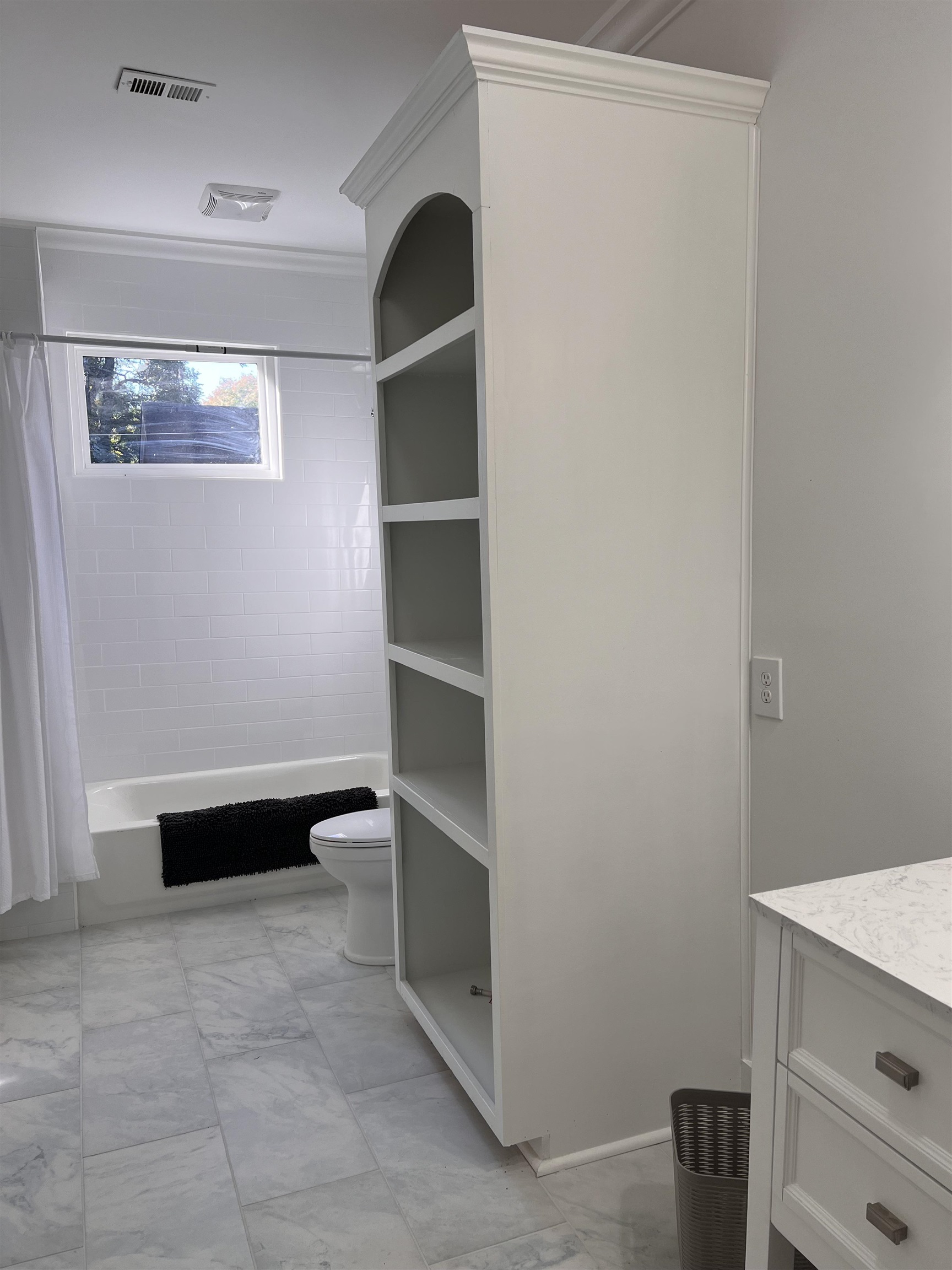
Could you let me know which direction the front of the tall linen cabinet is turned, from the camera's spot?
facing to the left of the viewer

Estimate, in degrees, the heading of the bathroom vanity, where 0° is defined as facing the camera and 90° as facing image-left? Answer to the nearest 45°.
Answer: approximately 45°

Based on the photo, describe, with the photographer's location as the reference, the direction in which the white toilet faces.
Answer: facing to the left of the viewer

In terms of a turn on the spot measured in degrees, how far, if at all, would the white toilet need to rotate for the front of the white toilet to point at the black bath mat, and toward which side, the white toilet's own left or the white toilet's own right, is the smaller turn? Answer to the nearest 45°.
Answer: approximately 45° to the white toilet's own right

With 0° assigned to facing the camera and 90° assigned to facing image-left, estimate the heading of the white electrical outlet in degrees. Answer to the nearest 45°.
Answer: approximately 45°

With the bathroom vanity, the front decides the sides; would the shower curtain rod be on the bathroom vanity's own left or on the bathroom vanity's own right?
on the bathroom vanity's own right

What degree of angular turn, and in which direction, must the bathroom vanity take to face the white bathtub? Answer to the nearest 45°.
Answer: approximately 90° to its right

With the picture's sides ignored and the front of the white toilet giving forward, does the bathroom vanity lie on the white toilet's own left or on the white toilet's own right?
on the white toilet's own left

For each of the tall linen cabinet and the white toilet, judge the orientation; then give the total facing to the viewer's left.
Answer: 2
